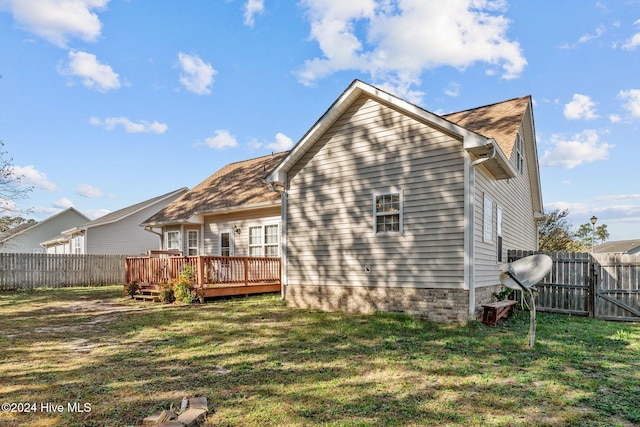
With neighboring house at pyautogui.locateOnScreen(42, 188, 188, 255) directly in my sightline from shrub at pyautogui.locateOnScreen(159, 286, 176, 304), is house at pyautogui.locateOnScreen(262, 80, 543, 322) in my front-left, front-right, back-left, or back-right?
back-right

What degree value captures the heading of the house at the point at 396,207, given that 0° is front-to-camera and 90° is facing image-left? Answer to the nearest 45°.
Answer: approximately 180°
